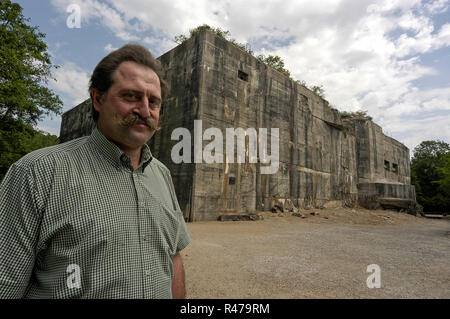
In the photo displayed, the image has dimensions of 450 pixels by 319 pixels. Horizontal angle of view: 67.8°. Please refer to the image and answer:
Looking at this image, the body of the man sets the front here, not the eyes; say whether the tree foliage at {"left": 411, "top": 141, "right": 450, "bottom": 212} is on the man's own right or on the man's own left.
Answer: on the man's own left

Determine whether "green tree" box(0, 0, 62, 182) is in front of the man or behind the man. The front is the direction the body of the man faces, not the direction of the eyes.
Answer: behind

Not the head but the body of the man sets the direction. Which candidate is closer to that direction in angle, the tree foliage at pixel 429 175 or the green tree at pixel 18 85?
the tree foliage

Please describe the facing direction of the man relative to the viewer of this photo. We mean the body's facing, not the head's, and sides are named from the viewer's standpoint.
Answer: facing the viewer and to the right of the viewer

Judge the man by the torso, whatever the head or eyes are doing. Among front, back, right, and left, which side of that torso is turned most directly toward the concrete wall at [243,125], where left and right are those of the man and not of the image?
left

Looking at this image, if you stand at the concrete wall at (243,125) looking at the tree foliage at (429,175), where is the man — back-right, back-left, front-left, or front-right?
back-right
